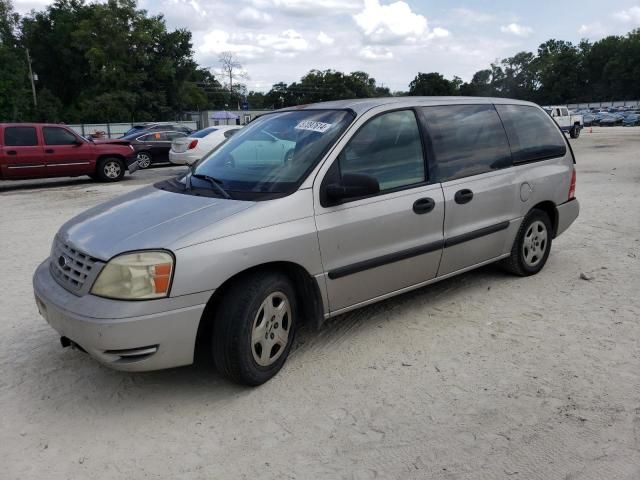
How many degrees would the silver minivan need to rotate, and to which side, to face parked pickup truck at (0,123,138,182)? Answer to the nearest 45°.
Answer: approximately 90° to its right

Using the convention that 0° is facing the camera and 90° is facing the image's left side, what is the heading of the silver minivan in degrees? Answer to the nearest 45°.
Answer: approximately 45°

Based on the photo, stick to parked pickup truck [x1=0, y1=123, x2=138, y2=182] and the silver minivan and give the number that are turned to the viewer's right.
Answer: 1

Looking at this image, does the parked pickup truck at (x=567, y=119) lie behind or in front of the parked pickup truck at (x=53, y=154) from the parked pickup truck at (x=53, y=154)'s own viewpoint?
in front

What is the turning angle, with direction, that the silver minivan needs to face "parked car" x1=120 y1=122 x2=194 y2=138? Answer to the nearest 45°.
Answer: approximately 135° to its right

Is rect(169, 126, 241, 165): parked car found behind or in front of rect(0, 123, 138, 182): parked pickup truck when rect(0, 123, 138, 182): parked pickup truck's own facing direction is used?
in front

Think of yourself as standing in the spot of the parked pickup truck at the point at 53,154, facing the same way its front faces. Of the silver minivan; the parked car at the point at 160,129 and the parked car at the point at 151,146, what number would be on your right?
1

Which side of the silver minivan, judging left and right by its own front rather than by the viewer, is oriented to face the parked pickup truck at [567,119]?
back

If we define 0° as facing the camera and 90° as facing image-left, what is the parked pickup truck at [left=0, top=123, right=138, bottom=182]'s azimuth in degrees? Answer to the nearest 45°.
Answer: approximately 270°

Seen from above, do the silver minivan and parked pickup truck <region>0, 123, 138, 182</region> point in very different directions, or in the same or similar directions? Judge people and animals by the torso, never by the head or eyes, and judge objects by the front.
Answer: very different directions
